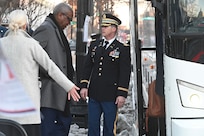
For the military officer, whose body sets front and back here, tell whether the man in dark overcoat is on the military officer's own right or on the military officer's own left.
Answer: on the military officer's own right

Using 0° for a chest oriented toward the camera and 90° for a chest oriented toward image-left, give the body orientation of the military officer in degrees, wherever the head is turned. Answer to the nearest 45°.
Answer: approximately 45°

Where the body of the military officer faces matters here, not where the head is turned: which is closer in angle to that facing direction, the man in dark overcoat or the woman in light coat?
the woman in light coat

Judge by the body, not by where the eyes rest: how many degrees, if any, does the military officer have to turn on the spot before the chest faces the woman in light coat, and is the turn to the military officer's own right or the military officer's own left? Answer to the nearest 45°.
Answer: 0° — they already face them
